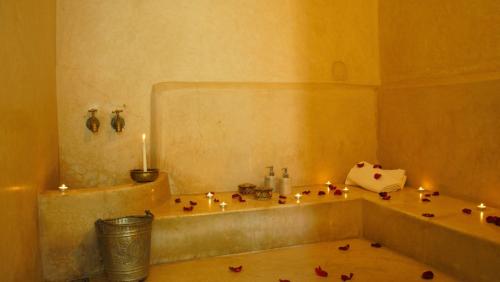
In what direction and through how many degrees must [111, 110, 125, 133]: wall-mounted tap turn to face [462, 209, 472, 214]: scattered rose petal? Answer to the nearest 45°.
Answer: approximately 45° to its left

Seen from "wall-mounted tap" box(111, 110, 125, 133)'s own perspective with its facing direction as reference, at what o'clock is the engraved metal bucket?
The engraved metal bucket is roughly at 12 o'clock from the wall-mounted tap.

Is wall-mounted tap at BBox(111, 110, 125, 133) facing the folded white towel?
no

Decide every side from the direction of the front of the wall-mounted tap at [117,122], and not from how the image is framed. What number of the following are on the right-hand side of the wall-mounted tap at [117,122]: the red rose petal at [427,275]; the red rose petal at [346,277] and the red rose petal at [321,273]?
0

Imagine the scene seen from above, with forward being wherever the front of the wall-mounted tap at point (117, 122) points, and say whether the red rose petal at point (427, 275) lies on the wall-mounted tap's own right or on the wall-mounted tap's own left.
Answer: on the wall-mounted tap's own left

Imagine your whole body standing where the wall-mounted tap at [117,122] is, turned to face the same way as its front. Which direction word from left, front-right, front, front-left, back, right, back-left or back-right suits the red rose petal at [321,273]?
front-left

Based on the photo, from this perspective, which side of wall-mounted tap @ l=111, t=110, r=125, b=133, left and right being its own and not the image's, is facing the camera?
front

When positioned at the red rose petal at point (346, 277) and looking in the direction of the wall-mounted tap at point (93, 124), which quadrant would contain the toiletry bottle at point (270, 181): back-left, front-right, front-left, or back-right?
front-right

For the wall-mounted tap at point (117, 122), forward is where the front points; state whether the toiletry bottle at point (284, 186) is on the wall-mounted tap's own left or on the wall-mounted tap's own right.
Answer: on the wall-mounted tap's own left

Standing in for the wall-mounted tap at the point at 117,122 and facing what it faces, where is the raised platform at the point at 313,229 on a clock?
The raised platform is roughly at 10 o'clock from the wall-mounted tap.

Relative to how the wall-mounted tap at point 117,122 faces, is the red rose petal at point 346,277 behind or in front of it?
in front
